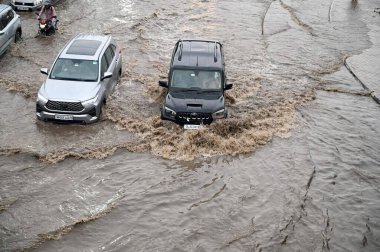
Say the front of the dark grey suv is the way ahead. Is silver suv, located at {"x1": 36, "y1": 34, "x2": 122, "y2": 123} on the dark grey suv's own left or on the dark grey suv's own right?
on the dark grey suv's own right

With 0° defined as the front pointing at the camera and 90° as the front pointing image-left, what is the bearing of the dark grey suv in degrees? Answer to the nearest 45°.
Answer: approximately 0°

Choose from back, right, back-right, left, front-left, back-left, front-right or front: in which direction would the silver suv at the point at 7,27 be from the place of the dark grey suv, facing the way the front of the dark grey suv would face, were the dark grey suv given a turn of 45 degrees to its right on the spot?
right

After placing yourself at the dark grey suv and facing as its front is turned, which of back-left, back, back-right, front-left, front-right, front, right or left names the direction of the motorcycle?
back-right
